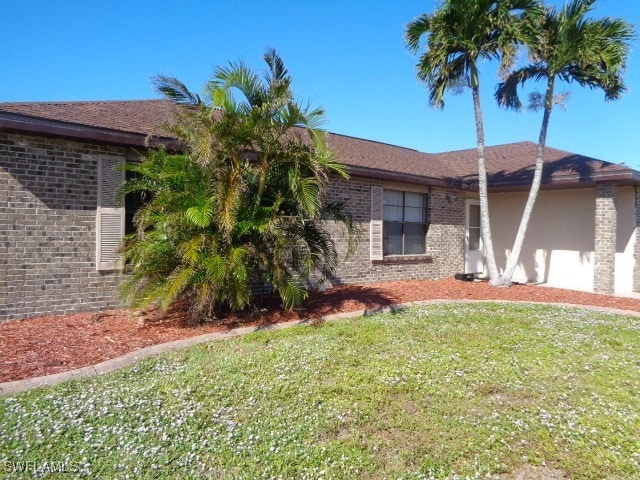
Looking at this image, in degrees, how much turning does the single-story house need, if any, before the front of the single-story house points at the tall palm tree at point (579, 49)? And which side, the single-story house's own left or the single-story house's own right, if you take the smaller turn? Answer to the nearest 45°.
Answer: approximately 45° to the single-story house's own left

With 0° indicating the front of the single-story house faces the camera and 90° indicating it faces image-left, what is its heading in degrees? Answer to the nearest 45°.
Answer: approximately 315°

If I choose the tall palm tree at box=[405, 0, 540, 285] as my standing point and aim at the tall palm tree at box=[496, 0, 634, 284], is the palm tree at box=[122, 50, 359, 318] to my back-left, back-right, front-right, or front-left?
back-right
